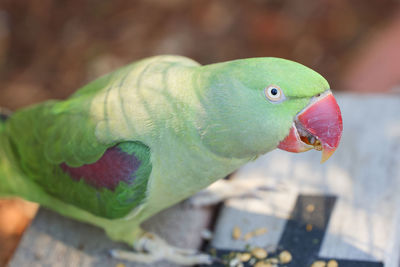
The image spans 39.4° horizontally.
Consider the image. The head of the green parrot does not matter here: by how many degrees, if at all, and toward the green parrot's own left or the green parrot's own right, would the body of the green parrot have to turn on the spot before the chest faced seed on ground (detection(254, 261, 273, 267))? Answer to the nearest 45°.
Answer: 0° — it already faces it

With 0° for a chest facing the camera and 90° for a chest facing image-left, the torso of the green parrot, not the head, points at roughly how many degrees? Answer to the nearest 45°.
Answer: approximately 270°

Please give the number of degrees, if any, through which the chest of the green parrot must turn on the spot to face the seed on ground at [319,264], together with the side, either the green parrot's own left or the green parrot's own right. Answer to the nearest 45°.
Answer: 0° — it already faces it

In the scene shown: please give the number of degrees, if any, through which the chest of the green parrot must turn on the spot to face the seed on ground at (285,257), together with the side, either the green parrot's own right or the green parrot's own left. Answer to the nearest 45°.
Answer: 0° — it already faces it
